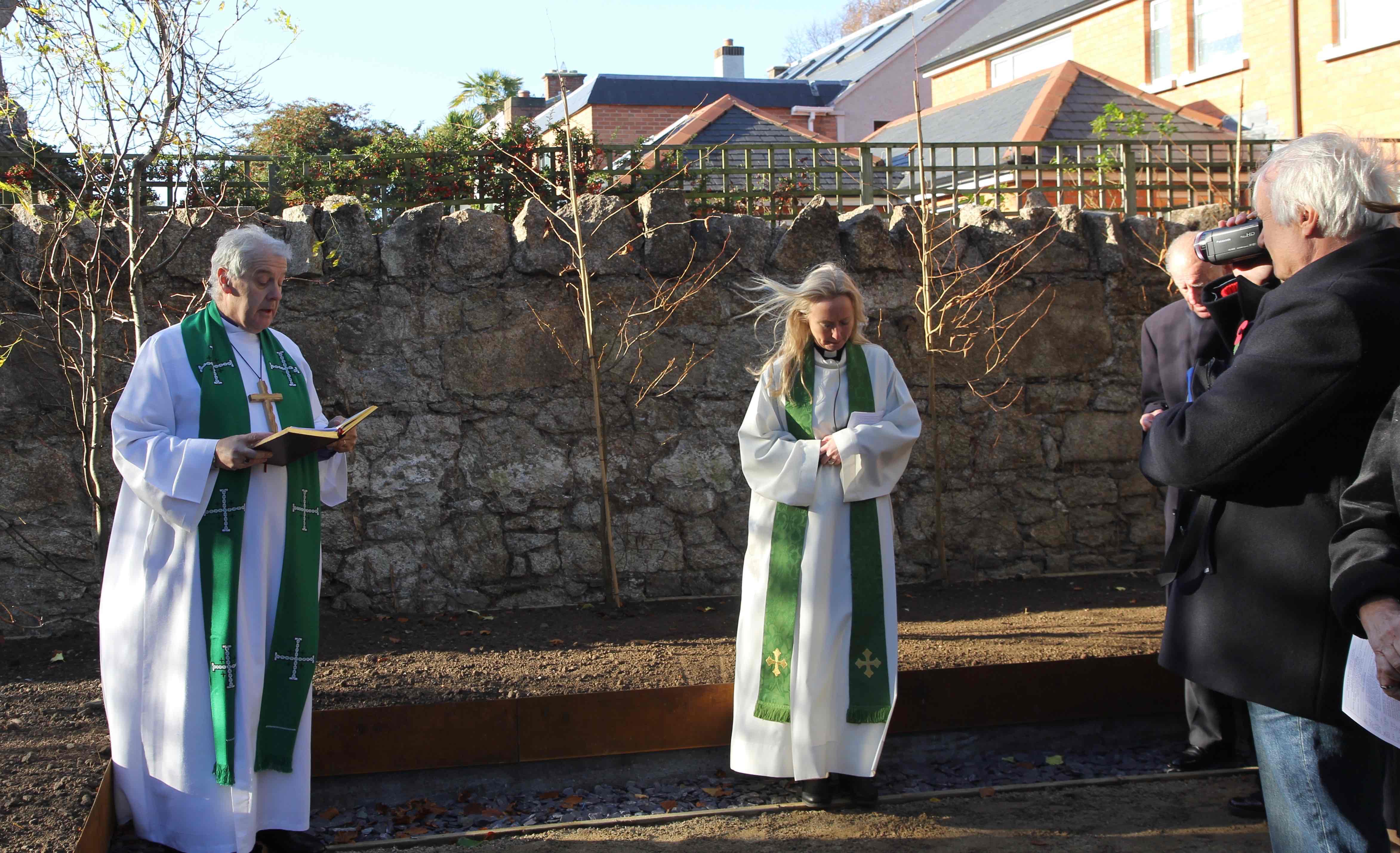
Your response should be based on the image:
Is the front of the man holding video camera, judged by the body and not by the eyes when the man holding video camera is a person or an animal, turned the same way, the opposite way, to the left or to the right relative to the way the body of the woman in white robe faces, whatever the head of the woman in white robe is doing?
to the right

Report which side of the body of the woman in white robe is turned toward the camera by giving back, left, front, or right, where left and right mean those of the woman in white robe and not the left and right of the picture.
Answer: front

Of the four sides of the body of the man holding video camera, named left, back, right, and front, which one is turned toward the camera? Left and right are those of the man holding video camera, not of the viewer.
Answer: left

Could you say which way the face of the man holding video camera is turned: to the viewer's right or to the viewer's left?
to the viewer's left

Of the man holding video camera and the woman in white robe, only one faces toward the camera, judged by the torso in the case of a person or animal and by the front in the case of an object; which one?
the woman in white robe

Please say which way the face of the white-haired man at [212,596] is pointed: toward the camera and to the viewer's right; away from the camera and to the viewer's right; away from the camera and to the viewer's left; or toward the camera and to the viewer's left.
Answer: toward the camera and to the viewer's right

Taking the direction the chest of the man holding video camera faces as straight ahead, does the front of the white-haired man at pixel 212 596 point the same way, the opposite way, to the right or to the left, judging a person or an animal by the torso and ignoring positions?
the opposite way

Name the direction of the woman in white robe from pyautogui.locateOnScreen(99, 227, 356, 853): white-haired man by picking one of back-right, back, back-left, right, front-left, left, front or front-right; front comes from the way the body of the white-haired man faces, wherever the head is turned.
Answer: front-left

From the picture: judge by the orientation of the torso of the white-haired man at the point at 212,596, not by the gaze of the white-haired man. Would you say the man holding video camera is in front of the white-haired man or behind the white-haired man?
in front

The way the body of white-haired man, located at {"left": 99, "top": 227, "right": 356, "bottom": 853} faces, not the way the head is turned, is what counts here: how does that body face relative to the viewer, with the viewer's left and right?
facing the viewer and to the right of the viewer

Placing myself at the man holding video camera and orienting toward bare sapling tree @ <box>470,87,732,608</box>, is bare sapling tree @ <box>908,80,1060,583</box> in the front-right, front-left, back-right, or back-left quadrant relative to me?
front-right

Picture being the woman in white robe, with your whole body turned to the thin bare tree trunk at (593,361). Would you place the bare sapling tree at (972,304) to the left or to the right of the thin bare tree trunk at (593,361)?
right

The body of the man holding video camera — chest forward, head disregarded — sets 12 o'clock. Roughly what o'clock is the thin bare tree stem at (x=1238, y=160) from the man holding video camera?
The thin bare tree stem is roughly at 3 o'clock from the man holding video camera.
